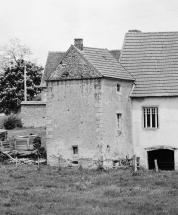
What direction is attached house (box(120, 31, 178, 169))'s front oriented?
toward the camera

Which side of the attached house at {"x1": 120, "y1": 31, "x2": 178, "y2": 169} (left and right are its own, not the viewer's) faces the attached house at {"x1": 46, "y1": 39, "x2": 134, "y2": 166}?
right
